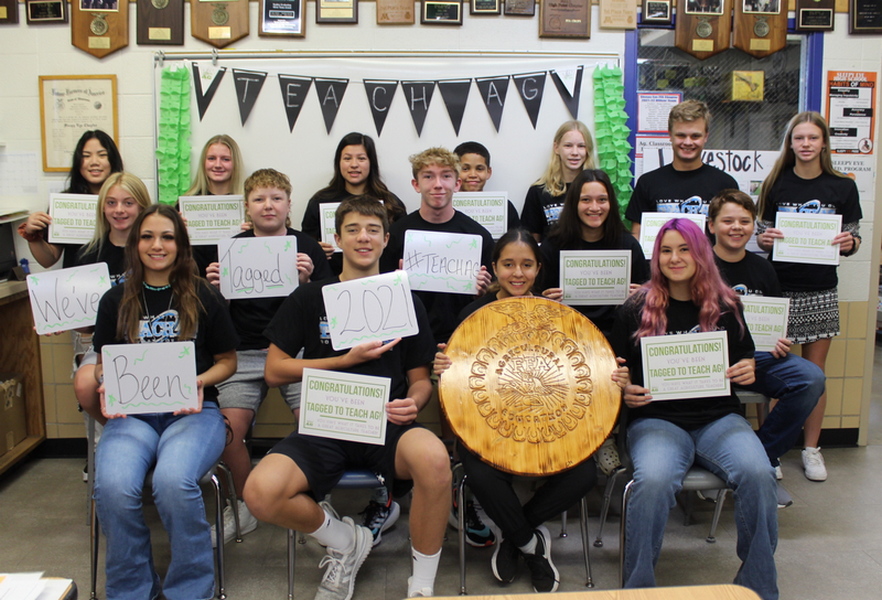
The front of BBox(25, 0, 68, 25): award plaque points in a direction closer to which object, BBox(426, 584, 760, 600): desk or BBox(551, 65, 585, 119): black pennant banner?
the desk

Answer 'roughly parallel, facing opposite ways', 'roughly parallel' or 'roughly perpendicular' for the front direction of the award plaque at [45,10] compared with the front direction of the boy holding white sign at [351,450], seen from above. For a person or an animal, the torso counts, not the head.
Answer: roughly parallel

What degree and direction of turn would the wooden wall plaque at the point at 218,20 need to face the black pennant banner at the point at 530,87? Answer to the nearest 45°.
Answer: approximately 90° to its left

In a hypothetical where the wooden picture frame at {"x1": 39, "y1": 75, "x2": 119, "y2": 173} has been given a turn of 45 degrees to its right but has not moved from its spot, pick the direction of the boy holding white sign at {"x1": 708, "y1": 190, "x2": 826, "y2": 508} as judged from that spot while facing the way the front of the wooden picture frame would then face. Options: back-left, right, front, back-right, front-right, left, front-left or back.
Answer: left

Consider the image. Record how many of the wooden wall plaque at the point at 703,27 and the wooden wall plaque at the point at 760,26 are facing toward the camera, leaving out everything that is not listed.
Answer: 2

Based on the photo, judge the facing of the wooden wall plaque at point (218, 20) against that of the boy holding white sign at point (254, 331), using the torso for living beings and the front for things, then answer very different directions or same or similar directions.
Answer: same or similar directions

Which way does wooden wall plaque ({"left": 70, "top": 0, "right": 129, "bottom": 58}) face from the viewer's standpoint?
toward the camera

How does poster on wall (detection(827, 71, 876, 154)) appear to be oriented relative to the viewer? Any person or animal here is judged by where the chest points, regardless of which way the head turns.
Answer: toward the camera

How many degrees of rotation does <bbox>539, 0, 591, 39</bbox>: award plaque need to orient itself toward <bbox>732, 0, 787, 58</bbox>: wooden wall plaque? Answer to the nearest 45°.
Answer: approximately 90° to its left

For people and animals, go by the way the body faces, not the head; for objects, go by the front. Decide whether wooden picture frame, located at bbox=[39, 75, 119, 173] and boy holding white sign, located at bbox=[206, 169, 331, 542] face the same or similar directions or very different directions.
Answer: same or similar directions

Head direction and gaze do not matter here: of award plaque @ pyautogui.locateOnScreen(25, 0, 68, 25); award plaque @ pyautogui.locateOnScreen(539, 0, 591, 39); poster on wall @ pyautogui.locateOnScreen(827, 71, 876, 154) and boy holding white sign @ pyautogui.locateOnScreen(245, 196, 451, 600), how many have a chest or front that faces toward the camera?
4
